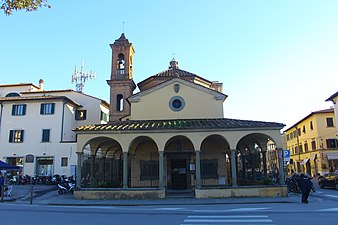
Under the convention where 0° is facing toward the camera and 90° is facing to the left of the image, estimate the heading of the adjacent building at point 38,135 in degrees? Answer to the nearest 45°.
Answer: approximately 0°

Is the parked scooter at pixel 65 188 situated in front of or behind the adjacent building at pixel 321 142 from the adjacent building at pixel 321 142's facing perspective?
in front

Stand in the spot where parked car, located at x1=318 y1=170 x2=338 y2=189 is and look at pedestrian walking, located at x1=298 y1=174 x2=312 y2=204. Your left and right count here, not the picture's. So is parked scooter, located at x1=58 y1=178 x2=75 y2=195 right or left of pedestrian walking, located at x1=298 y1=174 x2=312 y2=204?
right

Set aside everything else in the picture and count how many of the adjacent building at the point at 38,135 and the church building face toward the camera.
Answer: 2

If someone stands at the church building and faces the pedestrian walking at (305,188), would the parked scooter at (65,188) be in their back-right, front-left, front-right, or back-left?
back-right

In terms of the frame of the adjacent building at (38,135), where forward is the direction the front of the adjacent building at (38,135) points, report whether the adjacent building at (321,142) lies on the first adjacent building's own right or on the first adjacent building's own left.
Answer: on the first adjacent building's own left

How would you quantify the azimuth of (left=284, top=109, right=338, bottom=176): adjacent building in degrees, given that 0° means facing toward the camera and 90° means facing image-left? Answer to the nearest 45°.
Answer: approximately 45°

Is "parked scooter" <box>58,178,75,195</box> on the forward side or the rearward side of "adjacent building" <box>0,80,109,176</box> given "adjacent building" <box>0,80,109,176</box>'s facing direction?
on the forward side

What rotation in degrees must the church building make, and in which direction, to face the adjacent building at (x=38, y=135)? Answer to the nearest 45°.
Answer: approximately 135° to its right

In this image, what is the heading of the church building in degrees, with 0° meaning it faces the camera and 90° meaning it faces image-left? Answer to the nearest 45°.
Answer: approximately 0°
